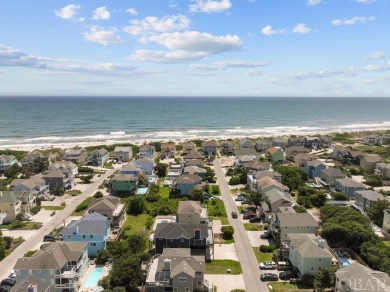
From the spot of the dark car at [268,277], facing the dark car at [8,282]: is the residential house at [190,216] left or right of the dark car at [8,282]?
right

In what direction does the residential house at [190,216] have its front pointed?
to the viewer's right

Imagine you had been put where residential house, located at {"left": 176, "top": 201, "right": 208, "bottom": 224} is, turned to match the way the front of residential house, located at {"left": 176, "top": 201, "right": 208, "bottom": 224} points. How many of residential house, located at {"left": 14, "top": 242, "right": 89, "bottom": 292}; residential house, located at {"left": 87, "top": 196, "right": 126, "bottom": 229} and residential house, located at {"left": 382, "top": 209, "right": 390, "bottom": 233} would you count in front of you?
1

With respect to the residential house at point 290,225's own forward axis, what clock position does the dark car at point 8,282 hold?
The dark car is roughly at 11 o'clock from the residential house.

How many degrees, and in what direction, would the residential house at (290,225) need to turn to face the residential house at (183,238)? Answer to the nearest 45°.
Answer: approximately 45° to its left

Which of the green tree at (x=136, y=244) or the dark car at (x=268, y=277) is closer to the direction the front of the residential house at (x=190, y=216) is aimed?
the dark car

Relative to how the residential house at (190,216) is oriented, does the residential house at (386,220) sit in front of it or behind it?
in front

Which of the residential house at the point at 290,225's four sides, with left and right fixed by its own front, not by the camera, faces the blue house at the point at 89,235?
front

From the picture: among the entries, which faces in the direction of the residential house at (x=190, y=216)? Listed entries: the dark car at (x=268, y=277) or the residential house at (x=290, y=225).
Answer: the residential house at (x=290, y=225)

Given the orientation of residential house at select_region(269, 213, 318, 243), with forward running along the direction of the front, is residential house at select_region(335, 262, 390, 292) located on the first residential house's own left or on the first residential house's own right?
on the first residential house's own left

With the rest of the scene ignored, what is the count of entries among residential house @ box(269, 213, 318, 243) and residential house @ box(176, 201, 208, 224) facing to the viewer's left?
1

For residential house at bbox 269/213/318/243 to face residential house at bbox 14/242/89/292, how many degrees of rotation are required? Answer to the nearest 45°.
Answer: approximately 45° to its left

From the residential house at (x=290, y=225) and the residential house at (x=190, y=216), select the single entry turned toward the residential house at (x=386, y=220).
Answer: the residential house at (x=190, y=216)

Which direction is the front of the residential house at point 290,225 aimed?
to the viewer's left

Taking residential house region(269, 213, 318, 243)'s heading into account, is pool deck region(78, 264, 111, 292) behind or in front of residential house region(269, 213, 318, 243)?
in front

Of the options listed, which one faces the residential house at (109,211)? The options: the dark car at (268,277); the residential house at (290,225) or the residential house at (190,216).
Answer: the residential house at (290,225)
